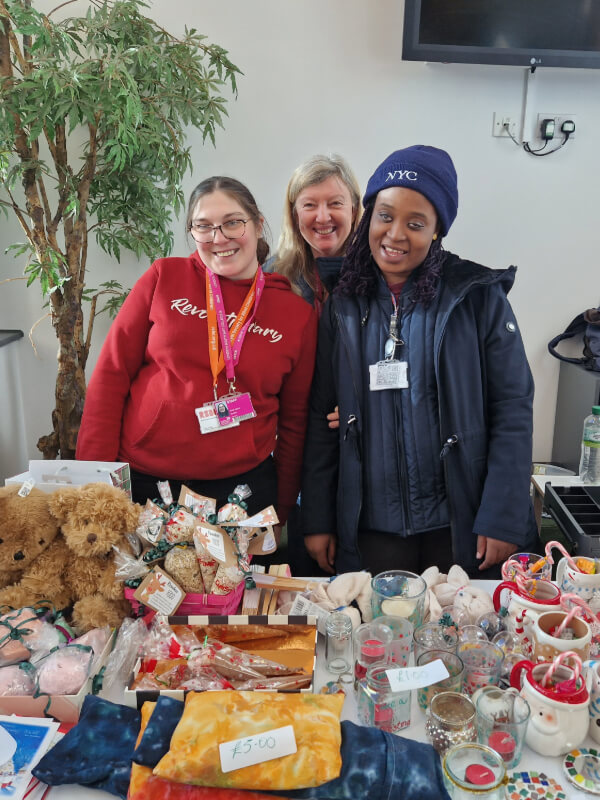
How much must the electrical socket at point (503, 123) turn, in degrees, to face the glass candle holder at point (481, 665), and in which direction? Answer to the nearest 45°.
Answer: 0° — it already faces it

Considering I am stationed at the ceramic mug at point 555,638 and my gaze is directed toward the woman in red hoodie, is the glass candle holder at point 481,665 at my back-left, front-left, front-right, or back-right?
front-left

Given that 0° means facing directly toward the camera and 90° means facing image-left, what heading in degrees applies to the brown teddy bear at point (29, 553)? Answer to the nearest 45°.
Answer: approximately 0°

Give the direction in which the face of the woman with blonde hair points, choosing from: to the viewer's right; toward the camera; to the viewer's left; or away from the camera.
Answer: toward the camera

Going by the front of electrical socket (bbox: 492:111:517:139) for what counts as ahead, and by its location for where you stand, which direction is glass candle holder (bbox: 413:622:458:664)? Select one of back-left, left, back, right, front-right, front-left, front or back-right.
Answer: front

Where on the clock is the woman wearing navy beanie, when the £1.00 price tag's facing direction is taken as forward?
The woman wearing navy beanie is roughly at 6 o'clock from the £1.00 price tag.

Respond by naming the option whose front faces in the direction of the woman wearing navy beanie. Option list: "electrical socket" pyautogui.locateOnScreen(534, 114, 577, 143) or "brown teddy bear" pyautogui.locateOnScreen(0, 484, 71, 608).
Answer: the electrical socket

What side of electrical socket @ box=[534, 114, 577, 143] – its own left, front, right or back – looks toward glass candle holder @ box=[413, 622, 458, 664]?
front

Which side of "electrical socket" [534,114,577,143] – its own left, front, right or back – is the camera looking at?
front

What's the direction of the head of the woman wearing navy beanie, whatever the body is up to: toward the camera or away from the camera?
toward the camera

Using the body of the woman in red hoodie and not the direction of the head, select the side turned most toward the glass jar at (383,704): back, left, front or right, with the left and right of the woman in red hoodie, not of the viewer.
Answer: front

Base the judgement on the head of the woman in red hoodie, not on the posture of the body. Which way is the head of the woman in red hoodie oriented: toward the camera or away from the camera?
toward the camera

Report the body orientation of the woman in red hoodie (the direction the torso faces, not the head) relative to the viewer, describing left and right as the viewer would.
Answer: facing the viewer

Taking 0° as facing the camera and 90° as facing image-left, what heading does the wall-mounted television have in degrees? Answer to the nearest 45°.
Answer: approximately 0°

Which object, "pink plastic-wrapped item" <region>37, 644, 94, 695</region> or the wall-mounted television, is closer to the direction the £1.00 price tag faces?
the pink plastic-wrapped item

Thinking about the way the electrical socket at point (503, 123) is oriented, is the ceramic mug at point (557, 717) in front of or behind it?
in front

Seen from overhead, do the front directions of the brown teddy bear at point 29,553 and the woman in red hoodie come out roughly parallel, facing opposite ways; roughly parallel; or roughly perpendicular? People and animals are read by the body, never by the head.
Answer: roughly parallel

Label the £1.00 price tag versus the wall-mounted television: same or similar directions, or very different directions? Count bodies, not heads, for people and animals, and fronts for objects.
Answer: same or similar directions

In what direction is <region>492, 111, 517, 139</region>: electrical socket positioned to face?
toward the camera

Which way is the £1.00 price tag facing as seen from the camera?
toward the camera
